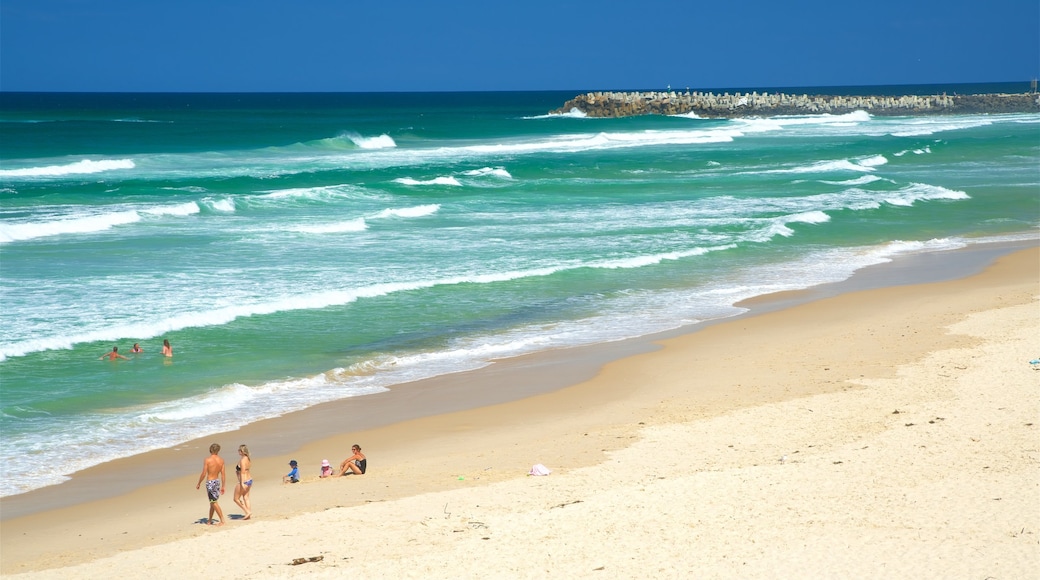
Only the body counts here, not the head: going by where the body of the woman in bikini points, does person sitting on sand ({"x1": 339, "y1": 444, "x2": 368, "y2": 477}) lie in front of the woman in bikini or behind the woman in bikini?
behind
